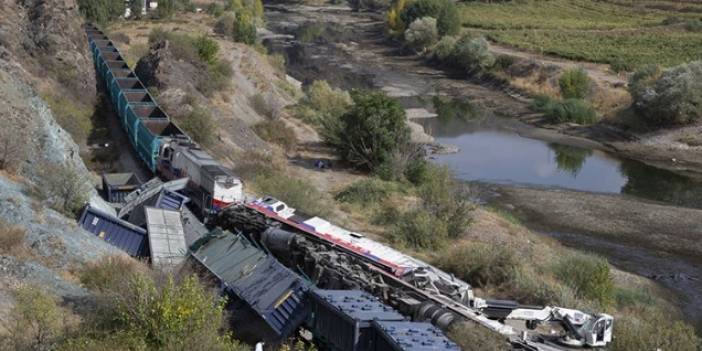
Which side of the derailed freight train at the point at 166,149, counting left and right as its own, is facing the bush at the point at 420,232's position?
front

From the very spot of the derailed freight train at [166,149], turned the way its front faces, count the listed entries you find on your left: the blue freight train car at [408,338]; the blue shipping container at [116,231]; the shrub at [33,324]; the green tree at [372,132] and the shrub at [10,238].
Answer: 1

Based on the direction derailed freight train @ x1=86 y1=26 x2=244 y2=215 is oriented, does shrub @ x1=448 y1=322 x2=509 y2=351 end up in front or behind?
in front

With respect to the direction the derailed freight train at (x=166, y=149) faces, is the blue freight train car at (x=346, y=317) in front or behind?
in front

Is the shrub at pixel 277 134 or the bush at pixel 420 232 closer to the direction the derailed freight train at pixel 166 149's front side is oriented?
the bush

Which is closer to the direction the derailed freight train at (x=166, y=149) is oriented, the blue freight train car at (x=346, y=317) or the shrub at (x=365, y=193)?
the blue freight train car

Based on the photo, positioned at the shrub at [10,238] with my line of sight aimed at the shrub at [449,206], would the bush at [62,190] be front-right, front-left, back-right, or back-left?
front-left

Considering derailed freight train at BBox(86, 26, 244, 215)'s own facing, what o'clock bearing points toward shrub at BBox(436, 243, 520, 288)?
The shrub is roughly at 12 o'clock from the derailed freight train.

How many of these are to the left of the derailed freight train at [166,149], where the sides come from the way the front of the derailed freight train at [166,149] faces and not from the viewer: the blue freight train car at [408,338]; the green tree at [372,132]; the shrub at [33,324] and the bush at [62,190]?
1

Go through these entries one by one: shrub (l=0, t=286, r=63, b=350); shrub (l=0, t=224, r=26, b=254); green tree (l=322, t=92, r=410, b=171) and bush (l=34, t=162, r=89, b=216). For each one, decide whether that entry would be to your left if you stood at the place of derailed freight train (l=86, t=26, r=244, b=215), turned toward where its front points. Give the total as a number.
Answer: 1

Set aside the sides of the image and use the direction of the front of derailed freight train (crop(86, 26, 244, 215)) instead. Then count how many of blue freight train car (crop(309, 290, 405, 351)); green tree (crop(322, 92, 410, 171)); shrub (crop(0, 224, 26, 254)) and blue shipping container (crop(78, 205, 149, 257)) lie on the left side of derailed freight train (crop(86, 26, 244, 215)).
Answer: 1

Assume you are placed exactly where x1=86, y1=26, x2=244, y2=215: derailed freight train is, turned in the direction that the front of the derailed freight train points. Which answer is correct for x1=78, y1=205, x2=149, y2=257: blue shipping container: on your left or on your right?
on your right

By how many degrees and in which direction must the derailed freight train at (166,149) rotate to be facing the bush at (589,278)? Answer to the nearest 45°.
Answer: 0° — it already faces it

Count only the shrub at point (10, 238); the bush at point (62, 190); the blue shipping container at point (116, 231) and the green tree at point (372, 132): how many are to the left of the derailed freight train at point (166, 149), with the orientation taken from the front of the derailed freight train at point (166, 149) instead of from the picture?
1

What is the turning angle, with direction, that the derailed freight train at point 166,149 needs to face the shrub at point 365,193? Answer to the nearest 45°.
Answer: approximately 45° to its left

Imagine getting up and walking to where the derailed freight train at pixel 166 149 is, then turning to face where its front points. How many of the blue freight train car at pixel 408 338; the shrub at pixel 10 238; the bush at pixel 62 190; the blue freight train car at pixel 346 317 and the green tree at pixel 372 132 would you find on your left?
1

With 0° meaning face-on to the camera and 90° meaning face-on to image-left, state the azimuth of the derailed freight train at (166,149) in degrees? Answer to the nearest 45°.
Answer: approximately 315°

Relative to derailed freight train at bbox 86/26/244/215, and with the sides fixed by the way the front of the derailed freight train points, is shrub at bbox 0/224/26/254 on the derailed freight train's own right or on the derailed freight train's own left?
on the derailed freight train's own right

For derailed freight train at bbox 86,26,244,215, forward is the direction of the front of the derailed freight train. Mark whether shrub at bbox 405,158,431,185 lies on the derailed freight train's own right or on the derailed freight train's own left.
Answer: on the derailed freight train's own left
